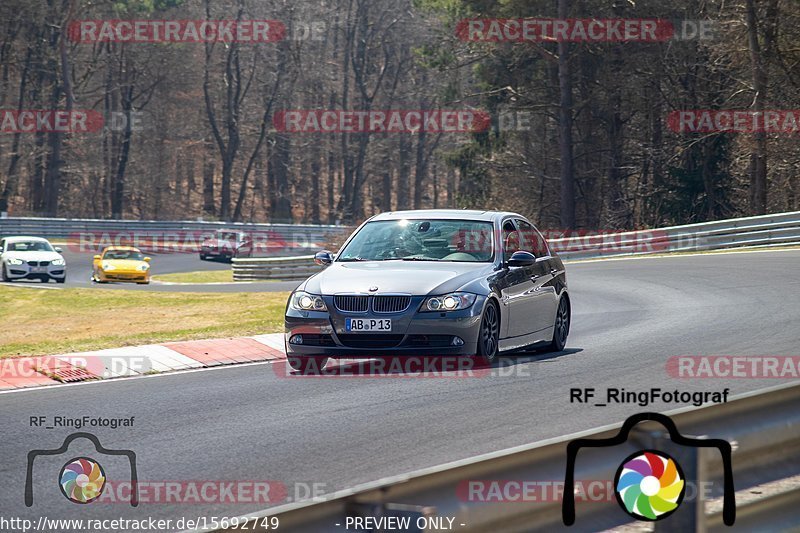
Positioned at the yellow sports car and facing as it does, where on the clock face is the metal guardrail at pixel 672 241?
The metal guardrail is roughly at 10 o'clock from the yellow sports car.

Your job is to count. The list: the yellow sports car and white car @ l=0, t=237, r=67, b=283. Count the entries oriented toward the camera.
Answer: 2

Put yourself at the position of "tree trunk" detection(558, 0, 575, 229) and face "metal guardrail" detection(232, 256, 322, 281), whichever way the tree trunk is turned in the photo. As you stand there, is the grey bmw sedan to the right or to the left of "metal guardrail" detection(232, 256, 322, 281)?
left

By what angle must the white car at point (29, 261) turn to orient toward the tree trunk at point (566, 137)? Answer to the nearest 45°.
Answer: approximately 90° to its left

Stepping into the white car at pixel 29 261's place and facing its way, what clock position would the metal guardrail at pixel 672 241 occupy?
The metal guardrail is roughly at 10 o'clock from the white car.

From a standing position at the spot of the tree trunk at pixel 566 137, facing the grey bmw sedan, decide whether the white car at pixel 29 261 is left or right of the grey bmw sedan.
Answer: right

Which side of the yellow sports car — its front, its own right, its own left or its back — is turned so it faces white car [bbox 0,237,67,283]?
right

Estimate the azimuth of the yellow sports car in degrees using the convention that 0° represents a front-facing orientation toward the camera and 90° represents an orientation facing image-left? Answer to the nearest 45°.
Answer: approximately 0°

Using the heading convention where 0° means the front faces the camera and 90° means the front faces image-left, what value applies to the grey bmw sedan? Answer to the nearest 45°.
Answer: approximately 45°

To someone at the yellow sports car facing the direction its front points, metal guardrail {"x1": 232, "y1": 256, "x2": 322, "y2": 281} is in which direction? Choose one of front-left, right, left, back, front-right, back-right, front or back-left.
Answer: front-left
